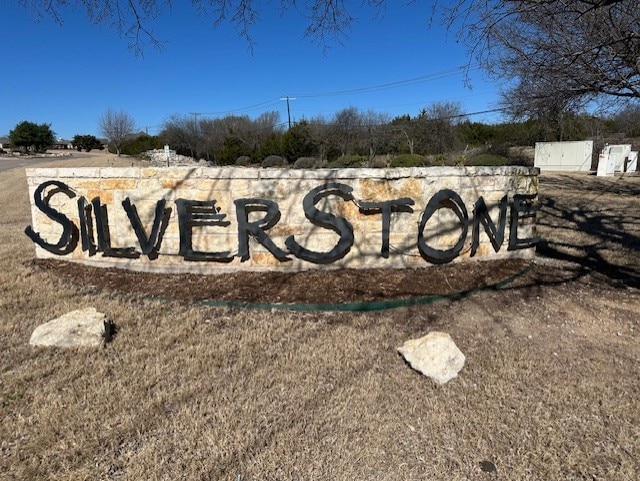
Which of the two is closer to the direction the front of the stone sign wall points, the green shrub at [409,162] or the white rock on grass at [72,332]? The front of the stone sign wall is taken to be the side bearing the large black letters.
the white rock on grass

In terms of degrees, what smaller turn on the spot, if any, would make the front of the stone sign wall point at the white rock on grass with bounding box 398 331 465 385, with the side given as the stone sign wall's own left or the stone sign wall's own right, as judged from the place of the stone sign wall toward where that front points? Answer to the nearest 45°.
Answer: approximately 45° to the stone sign wall's own left

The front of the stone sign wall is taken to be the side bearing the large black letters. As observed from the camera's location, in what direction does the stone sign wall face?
facing the viewer

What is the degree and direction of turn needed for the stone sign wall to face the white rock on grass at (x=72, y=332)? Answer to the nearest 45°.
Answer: approximately 45° to its right

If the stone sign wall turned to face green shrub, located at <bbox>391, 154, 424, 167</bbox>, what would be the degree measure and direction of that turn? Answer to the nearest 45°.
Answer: approximately 135° to its left
